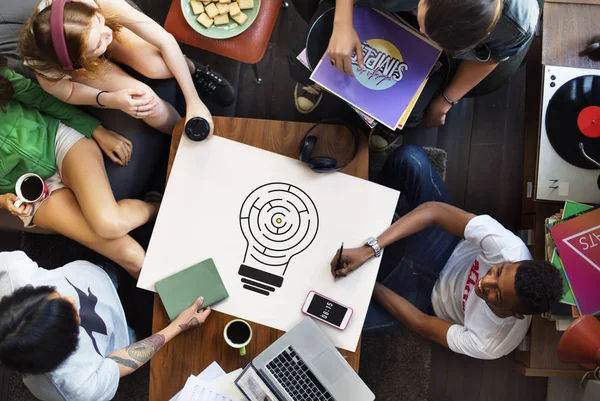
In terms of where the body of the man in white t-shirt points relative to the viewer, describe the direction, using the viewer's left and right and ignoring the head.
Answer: facing to the left of the viewer

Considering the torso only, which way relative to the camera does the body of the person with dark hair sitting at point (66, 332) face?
to the viewer's right

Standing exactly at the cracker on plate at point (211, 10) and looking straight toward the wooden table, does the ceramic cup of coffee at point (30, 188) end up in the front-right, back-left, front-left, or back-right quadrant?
front-right

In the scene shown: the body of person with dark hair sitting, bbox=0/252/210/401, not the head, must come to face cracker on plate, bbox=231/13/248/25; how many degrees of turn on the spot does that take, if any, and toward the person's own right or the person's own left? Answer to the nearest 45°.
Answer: approximately 45° to the person's own left

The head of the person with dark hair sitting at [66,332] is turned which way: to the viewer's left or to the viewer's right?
to the viewer's right

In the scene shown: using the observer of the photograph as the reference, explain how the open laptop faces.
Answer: facing away from the viewer and to the right of the viewer

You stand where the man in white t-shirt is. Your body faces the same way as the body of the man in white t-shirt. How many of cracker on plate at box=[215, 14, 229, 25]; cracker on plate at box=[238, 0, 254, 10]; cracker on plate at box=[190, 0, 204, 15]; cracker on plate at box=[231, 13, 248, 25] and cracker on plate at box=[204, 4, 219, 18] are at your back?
0

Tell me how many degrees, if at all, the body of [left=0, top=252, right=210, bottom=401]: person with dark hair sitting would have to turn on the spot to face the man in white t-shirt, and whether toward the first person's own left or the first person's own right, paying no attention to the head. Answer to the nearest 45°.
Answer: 0° — they already face them

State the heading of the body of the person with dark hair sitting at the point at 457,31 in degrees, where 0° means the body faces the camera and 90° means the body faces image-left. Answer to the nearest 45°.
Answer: approximately 45°

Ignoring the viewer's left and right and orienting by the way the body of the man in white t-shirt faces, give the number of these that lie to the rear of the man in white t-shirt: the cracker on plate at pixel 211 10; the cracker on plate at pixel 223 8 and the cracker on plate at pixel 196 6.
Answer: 0

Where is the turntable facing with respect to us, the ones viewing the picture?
facing to the left of the viewer

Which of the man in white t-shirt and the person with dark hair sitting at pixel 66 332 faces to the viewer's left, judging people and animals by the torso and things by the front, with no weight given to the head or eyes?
the man in white t-shirt

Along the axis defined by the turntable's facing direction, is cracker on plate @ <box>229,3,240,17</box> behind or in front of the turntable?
in front
